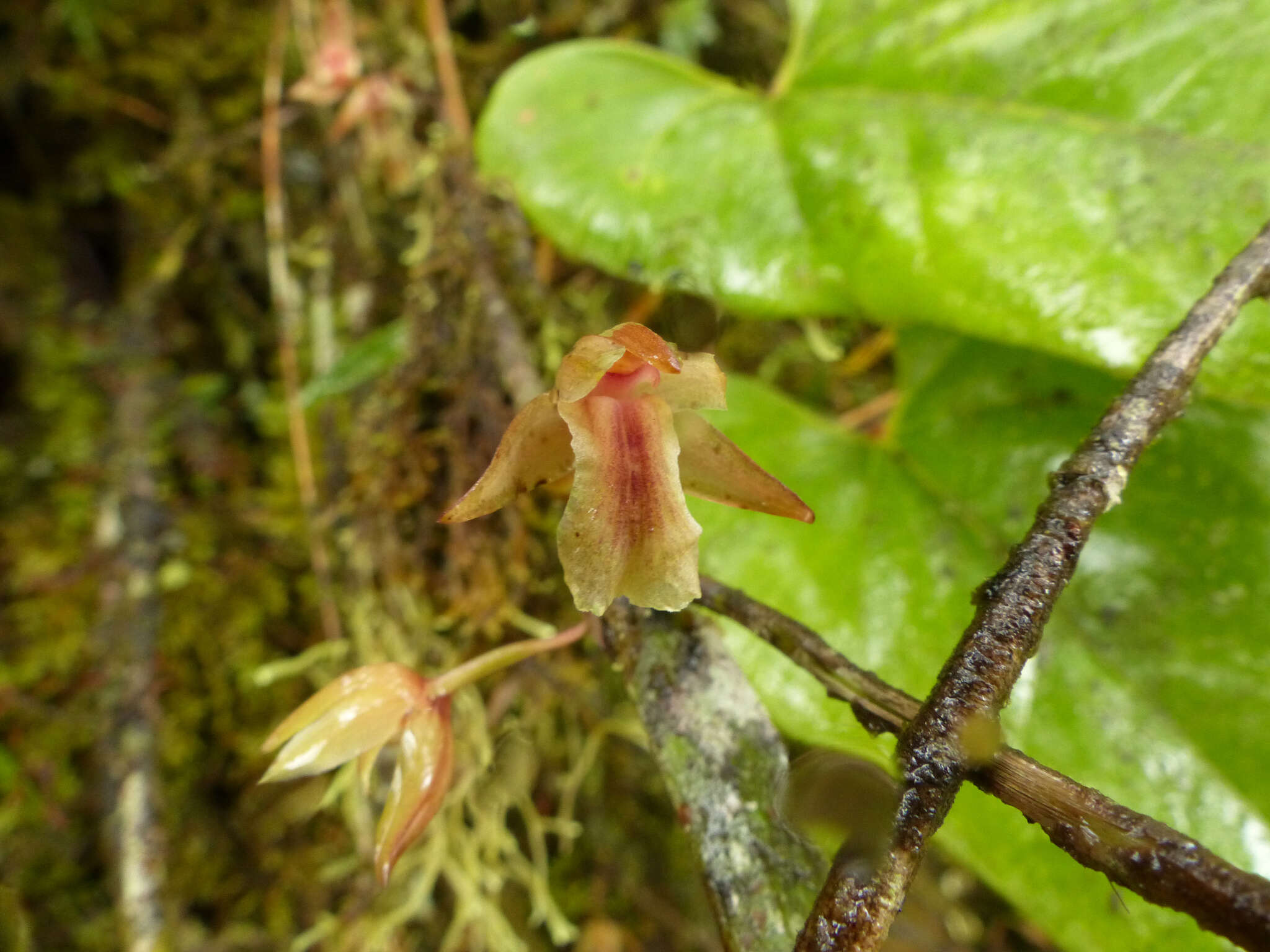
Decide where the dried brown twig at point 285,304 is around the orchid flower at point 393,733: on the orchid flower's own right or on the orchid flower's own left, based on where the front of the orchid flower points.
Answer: on the orchid flower's own right

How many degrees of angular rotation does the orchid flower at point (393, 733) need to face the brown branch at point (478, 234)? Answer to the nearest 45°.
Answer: approximately 135° to its right

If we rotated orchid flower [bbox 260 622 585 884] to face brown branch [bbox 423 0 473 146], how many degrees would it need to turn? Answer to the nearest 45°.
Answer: approximately 135° to its right

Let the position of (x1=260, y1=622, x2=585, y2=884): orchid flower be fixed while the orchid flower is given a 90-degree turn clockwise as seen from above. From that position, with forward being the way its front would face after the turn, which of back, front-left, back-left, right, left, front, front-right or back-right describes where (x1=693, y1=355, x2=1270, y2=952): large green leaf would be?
right

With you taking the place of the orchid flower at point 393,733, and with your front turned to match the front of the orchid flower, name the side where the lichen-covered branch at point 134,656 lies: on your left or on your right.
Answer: on your right

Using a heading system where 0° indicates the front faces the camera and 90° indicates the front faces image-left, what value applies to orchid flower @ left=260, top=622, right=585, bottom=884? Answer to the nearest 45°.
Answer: approximately 90°

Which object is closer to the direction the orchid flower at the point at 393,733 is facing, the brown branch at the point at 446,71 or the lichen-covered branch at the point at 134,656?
the lichen-covered branch
